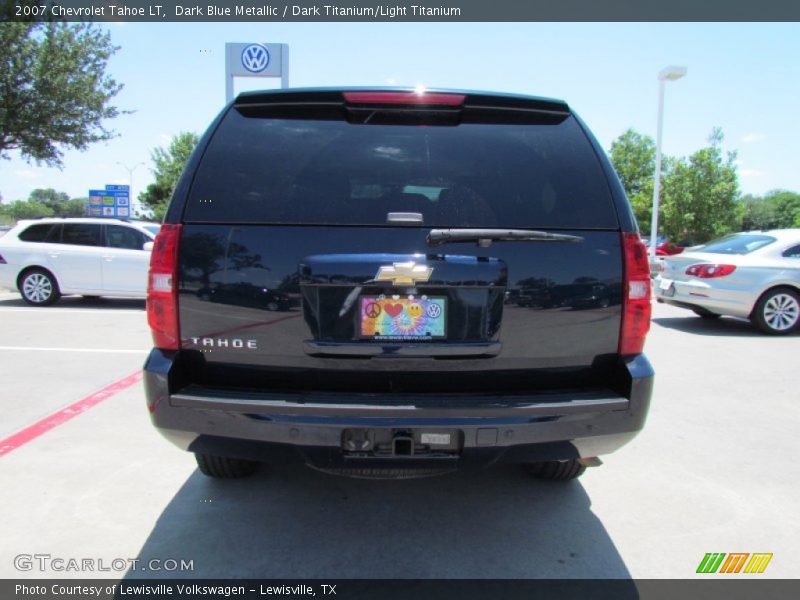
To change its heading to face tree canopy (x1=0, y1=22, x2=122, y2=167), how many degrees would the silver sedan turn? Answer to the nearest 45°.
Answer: approximately 135° to its left

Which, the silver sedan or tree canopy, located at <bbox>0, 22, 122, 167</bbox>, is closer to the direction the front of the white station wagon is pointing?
the silver sedan

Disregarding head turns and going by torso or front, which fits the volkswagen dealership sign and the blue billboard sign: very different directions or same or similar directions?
same or similar directions

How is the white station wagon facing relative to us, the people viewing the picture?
facing to the right of the viewer

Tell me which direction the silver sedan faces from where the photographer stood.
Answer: facing away from the viewer and to the right of the viewer

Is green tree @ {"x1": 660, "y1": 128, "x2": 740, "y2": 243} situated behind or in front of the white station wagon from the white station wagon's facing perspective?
in front

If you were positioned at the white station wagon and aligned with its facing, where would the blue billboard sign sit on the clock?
The blue billboard sign is roughly at 9 o'clock from the white station wagon.

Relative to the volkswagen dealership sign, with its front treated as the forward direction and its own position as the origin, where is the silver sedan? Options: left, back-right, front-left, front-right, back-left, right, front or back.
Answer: front-left

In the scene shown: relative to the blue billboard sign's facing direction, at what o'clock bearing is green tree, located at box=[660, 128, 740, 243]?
The green tree is roughly at 10 o'clock from the blue billboard sign.

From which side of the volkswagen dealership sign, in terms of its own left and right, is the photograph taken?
front

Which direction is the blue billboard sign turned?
toward the camera
